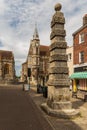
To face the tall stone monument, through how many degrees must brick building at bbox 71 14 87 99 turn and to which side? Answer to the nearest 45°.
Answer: approximately 45° to its left
